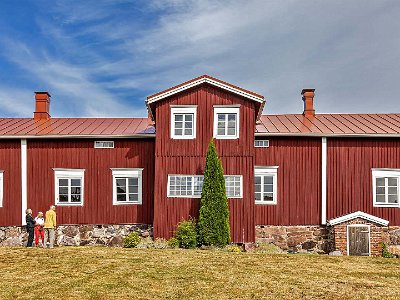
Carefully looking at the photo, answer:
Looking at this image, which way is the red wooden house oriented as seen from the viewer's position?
toward the camera

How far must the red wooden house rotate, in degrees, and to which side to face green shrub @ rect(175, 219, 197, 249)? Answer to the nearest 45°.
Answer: approximately 45° to its right
